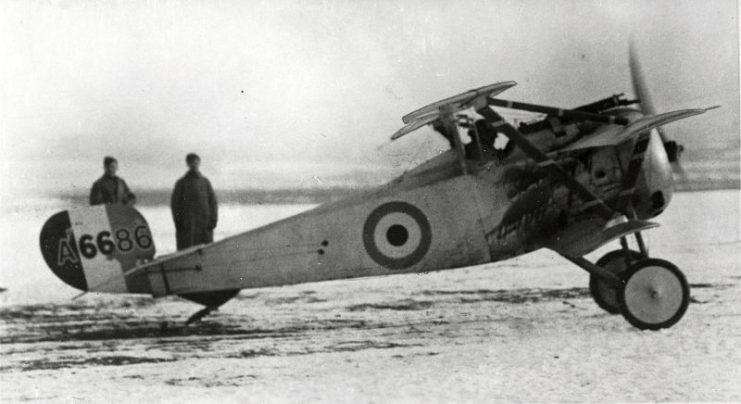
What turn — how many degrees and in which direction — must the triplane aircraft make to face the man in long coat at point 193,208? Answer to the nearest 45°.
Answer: approximately 135° to its left

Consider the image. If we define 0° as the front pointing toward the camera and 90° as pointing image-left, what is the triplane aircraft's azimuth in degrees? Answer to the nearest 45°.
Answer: approximately 270°
